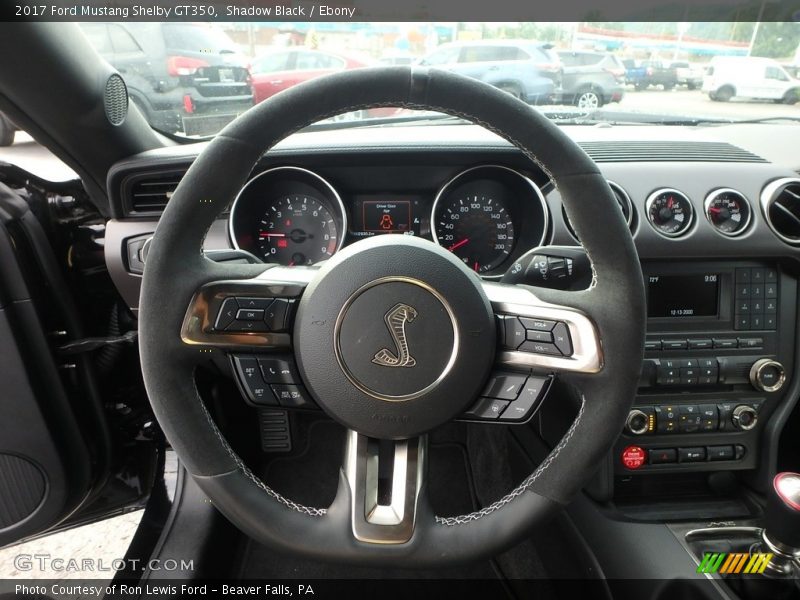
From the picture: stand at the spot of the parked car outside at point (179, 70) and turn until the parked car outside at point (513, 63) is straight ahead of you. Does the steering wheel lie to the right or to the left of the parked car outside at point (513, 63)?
right

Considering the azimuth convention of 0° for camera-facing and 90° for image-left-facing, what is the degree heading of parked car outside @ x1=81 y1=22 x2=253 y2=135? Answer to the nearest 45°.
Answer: approximately 135°

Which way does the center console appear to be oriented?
toward the camera

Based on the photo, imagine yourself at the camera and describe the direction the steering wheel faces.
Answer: facing the viewer

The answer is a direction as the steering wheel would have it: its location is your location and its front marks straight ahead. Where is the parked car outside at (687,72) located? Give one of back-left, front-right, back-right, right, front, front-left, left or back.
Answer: back-left

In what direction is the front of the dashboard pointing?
toward the camera

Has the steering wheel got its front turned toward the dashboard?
no

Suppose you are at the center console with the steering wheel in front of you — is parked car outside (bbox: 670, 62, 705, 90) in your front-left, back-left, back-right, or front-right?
back-right

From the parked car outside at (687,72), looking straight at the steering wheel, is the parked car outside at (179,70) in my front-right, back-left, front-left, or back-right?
front-right

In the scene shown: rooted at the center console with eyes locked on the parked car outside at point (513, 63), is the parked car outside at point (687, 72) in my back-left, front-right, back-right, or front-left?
front-right

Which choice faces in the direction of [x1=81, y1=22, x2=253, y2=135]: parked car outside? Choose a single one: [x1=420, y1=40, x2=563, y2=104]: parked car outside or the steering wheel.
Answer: [x1=420, y1=40, x2=563, y2=104]: parked car outside

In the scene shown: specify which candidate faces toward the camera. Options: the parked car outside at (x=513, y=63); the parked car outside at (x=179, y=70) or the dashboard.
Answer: the dashboard

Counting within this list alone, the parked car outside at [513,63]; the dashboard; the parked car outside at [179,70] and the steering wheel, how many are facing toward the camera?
2

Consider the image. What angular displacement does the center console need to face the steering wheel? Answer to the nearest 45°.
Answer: approximately 45° to its right

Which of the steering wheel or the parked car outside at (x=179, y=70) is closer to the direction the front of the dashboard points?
the steering wheel
